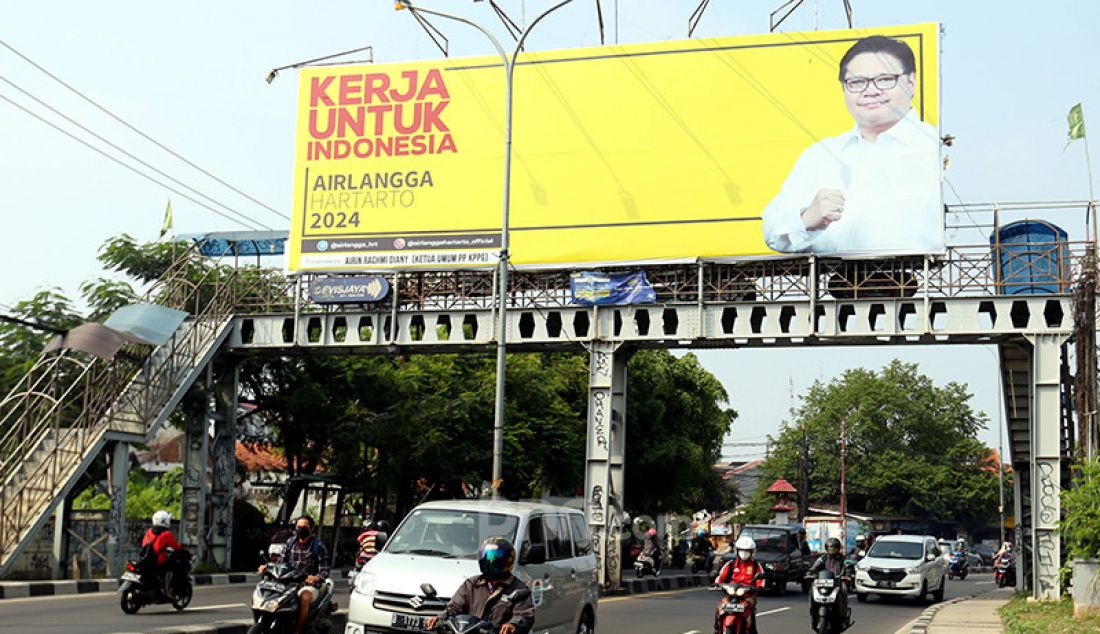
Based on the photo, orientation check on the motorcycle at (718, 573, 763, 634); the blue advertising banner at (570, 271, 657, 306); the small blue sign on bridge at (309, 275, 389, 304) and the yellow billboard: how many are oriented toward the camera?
4

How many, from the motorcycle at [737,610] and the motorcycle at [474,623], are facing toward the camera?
2

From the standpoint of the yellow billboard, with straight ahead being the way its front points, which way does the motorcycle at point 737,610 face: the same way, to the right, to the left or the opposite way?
the same way

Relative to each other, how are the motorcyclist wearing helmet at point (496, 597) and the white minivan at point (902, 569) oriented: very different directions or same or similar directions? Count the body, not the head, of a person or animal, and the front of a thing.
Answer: same or similar directions

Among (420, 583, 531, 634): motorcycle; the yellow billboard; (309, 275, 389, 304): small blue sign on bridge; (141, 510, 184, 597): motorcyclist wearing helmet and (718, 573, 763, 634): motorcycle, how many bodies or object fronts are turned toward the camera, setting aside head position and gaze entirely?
4

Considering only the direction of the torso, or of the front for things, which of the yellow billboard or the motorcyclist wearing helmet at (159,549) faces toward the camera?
the yellow billboard

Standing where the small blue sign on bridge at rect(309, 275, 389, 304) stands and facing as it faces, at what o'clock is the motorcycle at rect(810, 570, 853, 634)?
The motorcycle is roughly at 11 o'clock from the small blue sign on bridge.

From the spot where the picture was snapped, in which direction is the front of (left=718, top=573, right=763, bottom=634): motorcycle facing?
facing the viewer

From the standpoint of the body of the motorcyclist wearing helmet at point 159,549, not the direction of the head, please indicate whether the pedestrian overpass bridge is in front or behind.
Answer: in front

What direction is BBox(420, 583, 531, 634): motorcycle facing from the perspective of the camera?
toward the camera

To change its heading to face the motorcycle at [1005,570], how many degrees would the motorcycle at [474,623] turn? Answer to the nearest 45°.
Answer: approximately 135° to its left

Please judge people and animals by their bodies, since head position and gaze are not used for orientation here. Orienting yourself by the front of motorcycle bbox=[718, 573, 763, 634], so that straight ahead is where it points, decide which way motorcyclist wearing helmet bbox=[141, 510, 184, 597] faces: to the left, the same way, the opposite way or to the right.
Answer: the opposite way

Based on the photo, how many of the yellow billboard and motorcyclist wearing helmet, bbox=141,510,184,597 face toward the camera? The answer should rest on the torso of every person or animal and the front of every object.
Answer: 1

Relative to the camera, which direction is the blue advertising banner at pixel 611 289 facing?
toward the camera

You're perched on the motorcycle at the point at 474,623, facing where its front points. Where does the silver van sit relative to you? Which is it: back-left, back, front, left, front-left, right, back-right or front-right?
back

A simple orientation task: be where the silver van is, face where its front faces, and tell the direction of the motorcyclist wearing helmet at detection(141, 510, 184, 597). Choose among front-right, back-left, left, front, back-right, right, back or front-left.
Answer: right
